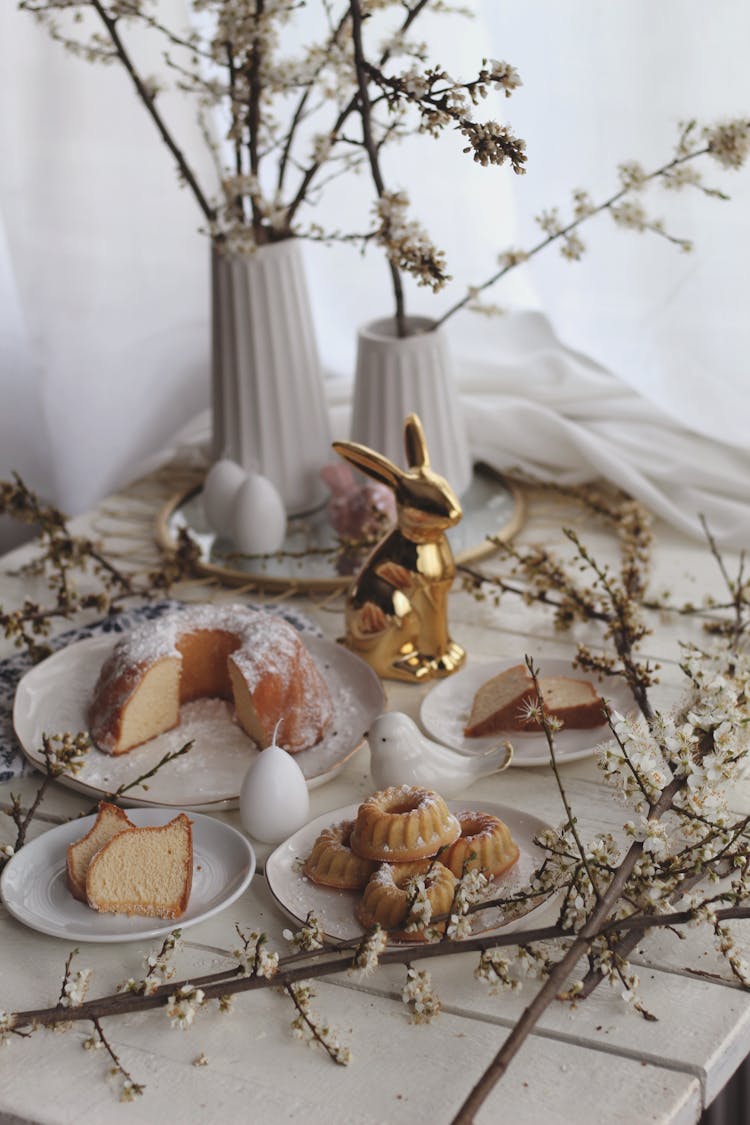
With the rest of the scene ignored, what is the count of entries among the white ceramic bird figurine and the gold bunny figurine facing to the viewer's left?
1

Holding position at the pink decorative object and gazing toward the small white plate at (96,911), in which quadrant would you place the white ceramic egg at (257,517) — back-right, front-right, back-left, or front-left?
front-right

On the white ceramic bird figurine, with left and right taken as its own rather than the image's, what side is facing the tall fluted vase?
right

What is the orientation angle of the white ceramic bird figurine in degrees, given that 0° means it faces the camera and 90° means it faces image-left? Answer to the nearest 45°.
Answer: approximately 90°
